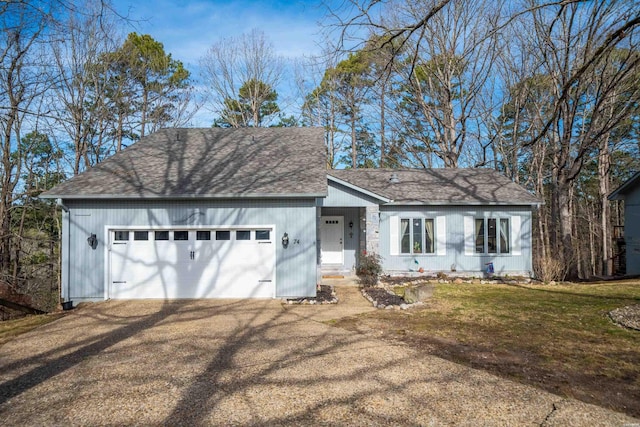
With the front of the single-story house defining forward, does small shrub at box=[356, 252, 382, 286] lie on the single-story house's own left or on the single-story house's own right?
on the single-story house's own left

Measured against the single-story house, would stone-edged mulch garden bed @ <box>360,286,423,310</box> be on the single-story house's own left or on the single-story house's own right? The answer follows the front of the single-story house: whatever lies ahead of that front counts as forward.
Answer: on the single-story house's own left

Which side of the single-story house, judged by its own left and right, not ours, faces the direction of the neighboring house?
left

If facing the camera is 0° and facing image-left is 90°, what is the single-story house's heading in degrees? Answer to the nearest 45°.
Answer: approximately 0°

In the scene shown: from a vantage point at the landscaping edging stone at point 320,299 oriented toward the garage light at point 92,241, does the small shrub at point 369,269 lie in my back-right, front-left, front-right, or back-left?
back-right
